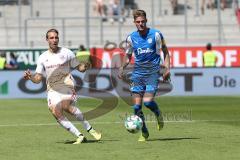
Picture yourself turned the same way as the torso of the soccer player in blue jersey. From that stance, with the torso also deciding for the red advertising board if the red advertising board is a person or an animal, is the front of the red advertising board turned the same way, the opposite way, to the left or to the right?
the same way

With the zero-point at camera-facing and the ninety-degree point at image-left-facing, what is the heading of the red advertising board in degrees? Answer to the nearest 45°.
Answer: approximately 0°

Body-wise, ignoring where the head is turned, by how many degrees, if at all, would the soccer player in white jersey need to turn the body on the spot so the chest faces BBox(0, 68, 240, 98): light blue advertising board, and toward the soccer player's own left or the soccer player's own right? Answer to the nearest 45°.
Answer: approximately 180°

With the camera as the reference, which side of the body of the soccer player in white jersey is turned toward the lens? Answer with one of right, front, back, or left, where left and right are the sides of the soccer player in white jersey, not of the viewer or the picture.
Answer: front

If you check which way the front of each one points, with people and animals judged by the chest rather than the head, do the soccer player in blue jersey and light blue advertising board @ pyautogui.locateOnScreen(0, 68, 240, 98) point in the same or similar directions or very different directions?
same or similar directions

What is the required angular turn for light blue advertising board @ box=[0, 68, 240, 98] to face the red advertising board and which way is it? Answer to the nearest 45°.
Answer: approximately 180°

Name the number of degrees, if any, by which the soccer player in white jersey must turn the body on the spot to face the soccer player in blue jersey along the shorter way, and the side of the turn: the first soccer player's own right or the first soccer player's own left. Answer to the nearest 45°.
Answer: approximately 90° to the first soccer player's own left

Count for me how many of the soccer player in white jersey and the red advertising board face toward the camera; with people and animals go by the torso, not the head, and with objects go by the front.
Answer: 2

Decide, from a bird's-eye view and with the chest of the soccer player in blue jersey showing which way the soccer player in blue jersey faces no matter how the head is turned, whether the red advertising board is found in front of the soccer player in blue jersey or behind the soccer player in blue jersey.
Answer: behind

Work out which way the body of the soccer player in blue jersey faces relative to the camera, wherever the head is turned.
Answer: toward the camera

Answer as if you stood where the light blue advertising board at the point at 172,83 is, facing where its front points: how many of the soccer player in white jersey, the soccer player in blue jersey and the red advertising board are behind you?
1

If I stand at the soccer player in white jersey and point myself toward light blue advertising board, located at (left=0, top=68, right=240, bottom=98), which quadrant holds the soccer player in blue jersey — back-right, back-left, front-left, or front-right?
front-right
